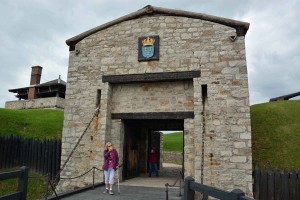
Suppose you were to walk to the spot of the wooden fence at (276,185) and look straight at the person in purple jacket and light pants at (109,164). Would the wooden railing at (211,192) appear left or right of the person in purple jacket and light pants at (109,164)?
left

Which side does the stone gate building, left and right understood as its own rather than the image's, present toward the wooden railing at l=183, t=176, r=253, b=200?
front

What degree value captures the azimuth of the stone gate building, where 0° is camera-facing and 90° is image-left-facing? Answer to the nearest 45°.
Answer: approximately 0°

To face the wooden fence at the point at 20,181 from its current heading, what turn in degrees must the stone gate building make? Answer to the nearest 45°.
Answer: approximately 45° to its right

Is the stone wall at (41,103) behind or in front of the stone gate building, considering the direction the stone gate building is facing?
behind

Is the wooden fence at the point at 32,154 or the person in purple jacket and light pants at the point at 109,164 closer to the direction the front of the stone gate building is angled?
the person in purple jacket and light pants

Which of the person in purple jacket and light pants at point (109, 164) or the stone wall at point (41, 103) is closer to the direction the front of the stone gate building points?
the person in purple jacket and light pants

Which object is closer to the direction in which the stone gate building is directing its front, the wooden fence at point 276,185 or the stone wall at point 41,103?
the wooden fence

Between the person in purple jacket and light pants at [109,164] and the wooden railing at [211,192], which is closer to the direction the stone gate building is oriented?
the wooden railing

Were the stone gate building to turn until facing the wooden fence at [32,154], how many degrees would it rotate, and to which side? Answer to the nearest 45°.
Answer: approximately 135° to its right

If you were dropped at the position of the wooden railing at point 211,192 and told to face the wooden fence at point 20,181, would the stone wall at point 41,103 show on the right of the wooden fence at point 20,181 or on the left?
right

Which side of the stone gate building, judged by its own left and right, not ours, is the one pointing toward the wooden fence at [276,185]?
left
